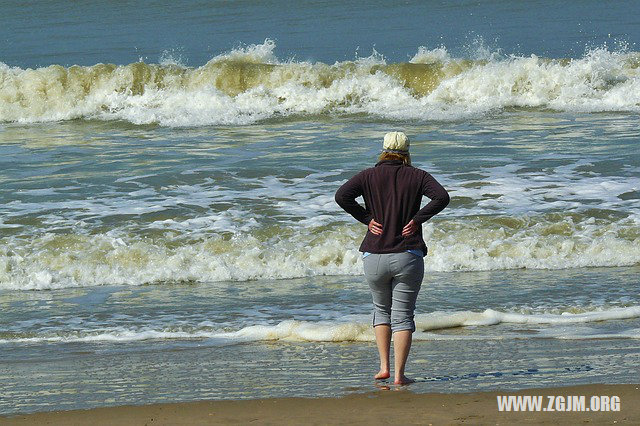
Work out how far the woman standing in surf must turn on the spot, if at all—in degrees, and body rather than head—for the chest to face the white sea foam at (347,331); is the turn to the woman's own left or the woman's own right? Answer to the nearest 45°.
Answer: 0° — they already face it

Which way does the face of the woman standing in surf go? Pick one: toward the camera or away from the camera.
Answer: away from the camera

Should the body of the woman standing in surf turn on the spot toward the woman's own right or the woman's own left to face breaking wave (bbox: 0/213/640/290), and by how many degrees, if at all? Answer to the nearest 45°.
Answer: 0° — they already face it

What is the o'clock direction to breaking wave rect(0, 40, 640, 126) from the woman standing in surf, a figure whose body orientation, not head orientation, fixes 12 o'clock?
The breaking wave is roughly at 12 o'clock from the woman standing in surf.

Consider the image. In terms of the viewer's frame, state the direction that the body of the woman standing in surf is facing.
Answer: away from the camera
